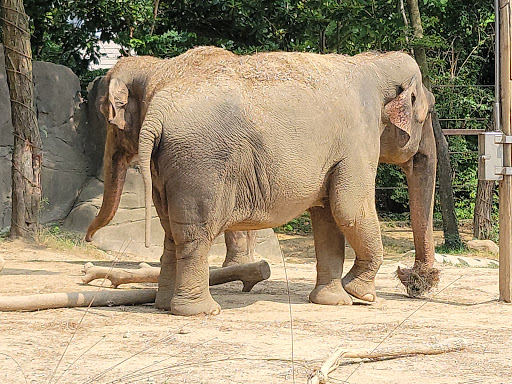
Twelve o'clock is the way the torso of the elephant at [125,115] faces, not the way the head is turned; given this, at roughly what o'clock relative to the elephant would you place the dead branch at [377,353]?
The dead branch is roughly at 8 o'clock from the elephant.

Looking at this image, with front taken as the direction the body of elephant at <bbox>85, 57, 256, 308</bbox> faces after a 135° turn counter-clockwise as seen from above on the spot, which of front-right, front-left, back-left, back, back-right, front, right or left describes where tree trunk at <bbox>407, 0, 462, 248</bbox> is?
left

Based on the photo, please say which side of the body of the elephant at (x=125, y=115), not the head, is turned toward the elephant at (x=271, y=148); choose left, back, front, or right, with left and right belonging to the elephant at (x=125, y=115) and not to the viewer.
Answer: back

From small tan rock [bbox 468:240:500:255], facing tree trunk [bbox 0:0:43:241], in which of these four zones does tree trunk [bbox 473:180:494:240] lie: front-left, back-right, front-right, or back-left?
back-right

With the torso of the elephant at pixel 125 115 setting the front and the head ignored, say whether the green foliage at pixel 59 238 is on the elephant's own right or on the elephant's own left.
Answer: on the elephant's own right

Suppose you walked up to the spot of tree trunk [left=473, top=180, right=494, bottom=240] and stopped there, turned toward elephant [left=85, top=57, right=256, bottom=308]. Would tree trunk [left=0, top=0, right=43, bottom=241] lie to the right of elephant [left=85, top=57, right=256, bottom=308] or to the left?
right

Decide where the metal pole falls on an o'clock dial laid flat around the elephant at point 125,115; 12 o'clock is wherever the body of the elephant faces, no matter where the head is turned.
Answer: The metal pole is roughly at 6 o'clock from the elephant.

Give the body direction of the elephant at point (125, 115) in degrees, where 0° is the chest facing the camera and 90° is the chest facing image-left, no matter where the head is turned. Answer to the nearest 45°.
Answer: approximately 90°
